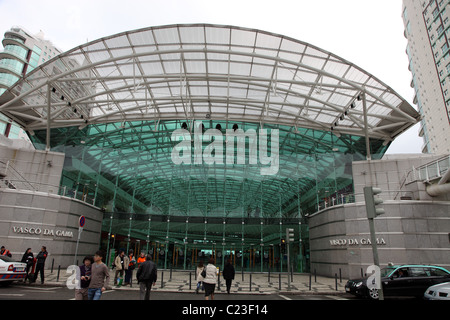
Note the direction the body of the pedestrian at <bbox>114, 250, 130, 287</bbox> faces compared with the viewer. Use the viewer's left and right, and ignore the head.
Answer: facing the viewer

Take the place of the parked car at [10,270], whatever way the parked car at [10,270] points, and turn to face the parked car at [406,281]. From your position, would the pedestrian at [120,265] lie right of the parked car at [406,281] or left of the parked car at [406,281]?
left

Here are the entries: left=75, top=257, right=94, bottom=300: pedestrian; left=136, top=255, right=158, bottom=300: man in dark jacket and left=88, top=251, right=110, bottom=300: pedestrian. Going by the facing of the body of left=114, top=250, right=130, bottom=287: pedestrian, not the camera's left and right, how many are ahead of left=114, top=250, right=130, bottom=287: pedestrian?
3

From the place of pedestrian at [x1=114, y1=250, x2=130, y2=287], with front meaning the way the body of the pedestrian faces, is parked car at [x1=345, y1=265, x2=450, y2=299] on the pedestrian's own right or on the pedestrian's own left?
on the pedestrian's own left

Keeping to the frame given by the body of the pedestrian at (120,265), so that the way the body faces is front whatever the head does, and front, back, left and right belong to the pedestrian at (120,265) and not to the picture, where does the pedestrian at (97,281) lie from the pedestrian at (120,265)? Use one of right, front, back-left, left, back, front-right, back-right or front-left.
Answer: front

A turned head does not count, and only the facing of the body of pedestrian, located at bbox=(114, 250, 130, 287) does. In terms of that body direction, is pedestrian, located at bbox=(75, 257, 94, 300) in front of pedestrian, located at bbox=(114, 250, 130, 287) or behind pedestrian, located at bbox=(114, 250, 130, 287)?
in front

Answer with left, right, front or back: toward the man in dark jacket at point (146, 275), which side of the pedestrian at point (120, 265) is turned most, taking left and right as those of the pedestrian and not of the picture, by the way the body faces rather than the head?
front
